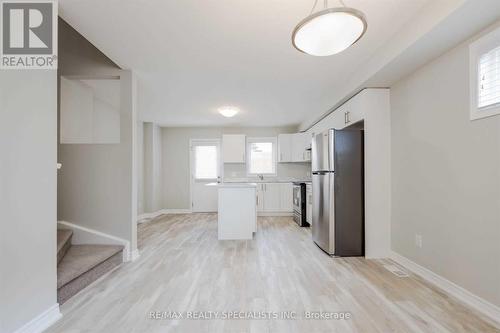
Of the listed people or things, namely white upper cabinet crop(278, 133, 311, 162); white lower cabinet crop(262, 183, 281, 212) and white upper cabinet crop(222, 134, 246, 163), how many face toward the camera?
3

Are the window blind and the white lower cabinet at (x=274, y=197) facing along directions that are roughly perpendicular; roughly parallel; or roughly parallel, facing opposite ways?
roughly perpendicular

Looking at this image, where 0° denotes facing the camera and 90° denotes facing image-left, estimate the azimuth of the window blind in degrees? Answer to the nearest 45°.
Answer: approximately 45°

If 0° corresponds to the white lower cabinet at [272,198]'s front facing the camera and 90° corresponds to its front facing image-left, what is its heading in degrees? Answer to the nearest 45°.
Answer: approximately 0°

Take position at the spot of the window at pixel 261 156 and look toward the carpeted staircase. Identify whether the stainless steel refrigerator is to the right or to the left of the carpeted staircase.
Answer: left

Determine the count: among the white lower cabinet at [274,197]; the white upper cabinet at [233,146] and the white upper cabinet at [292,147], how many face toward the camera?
3

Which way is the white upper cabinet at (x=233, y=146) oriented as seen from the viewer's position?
toward the camera

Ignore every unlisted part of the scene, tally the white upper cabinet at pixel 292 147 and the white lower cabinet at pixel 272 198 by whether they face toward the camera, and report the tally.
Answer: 2

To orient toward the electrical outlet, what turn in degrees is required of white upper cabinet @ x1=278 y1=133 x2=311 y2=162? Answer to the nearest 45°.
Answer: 0° — it already faces it

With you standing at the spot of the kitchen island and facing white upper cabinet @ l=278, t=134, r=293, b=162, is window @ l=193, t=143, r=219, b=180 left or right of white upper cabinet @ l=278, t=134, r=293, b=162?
left

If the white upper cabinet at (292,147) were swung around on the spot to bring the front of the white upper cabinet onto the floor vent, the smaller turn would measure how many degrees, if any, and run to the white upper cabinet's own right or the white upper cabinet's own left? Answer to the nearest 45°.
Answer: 0° — it already faces it

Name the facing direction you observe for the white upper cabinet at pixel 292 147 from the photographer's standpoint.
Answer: facing the viewer

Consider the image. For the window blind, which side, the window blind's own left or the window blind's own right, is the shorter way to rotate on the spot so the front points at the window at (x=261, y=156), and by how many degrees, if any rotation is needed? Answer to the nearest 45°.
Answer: approximately 90° to the window blind's own right
